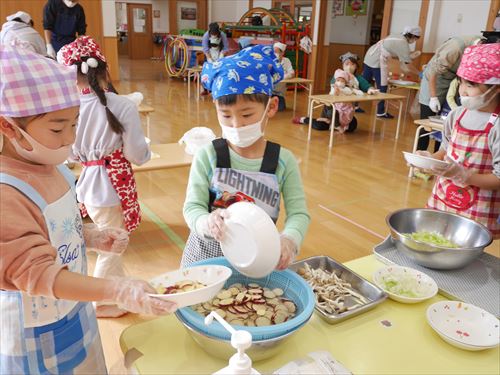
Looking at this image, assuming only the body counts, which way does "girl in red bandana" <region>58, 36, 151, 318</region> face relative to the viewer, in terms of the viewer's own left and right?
facing away from the viewer and to the right of the viewer

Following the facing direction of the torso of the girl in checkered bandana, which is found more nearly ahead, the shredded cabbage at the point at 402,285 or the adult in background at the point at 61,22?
the shredded cabbage

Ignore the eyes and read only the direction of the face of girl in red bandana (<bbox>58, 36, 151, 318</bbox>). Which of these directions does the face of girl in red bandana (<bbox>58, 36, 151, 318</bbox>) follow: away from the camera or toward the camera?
away from the camera

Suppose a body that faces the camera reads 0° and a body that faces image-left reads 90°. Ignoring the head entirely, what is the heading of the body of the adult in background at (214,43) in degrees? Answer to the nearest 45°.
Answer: approximately 0°

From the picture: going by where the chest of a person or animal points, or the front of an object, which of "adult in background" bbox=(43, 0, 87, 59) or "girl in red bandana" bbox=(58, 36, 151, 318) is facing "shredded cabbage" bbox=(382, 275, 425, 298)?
the adult in background

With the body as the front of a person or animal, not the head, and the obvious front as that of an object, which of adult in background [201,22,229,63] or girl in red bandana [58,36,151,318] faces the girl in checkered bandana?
the adult in background

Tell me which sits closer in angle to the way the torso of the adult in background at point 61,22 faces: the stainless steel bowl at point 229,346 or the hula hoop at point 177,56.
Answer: the stainless steel bowl

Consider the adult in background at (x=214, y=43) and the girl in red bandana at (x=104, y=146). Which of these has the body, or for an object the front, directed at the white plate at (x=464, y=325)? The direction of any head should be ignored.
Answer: the adult in background

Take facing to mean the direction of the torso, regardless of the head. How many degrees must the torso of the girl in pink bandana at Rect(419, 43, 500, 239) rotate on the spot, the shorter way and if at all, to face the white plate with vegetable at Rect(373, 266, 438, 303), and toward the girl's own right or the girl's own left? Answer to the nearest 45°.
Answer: approximately 45° to the girl's own left

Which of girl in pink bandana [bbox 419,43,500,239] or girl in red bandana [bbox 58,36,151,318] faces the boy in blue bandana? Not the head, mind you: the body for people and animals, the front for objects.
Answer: girl in pink bandana [bbox 419,43,500,239]

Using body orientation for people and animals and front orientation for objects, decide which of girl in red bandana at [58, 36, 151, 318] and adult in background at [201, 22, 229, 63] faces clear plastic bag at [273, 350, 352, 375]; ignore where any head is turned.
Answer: the adult in background

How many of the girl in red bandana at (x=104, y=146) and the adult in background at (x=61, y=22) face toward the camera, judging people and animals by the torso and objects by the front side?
1

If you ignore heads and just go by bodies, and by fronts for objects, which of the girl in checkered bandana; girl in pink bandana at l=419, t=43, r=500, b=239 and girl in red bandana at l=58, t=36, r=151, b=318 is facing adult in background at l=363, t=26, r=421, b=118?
girl in red bandana at l=58, t=36, r=151, b=318
